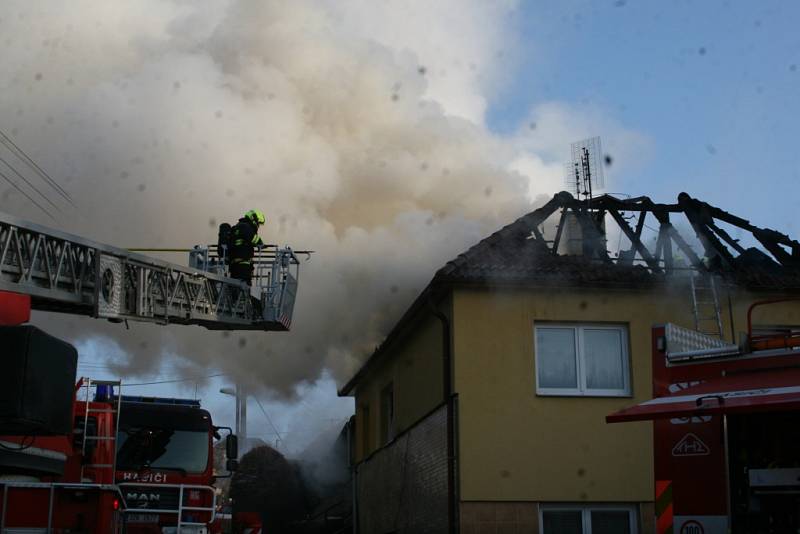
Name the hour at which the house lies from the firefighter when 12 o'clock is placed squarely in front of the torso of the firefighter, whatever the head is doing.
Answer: The house is roughly at 12 o'clock from the firefighter.

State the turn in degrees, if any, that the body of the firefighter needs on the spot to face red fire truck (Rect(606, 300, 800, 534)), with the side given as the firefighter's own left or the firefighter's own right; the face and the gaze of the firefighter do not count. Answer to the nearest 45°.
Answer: approximately 45° to the firefighter's own right

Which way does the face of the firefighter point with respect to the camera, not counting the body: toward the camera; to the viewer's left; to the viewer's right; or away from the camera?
to the viewer's right

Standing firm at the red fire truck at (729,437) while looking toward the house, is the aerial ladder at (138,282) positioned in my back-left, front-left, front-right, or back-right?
front-left

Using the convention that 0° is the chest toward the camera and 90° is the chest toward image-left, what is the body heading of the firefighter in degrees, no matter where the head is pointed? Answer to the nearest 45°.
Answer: approximately 270°
